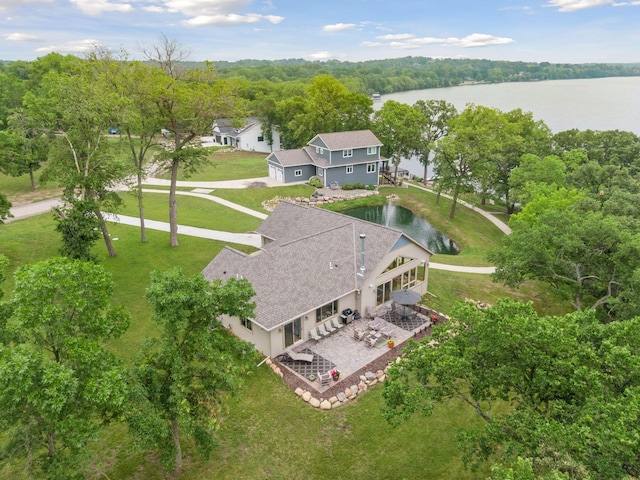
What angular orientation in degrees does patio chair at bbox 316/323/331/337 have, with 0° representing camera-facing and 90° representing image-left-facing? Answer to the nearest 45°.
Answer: approximately 315°

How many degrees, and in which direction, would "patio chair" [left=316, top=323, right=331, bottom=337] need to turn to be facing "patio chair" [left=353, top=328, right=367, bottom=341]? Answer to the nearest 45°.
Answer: approximately 45° to its left

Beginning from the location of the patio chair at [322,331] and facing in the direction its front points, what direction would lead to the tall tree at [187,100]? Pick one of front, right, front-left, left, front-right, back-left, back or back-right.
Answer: back

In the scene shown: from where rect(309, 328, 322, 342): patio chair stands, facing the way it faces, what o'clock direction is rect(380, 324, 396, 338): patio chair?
rect(380, 324, 396, 338): patio chair is roughly at 10 o'clock from rect(309, 328, 322, 342): patio chair.

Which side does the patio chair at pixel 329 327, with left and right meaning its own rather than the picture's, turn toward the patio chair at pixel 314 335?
right

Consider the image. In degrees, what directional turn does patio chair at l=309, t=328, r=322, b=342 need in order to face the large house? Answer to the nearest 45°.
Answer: approximately 135° to its left
